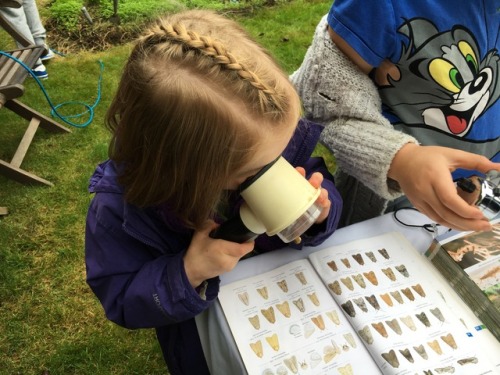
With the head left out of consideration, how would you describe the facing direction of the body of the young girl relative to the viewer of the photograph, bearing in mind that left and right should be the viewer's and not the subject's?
facing the viewer and to the right of the viewer

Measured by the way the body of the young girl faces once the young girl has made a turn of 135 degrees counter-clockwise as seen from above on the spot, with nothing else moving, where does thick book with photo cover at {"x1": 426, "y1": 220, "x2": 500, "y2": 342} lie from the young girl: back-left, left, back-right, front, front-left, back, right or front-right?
right

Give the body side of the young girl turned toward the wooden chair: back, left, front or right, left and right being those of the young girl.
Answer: back
